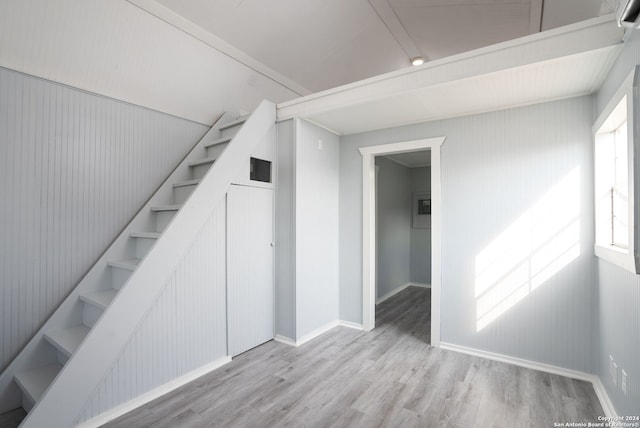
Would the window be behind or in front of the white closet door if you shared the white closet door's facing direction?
in front

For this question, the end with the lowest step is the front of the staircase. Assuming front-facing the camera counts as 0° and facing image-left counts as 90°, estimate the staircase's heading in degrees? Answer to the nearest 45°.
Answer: approximately 45°

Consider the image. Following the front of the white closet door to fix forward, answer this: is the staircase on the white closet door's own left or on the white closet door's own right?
on the white closet door's own right

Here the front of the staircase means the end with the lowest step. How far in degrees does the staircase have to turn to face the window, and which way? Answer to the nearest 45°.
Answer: approximately 90° to its left

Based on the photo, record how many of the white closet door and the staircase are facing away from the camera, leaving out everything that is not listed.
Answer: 0

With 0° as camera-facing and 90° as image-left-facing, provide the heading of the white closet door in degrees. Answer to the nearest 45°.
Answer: approximately 315°
